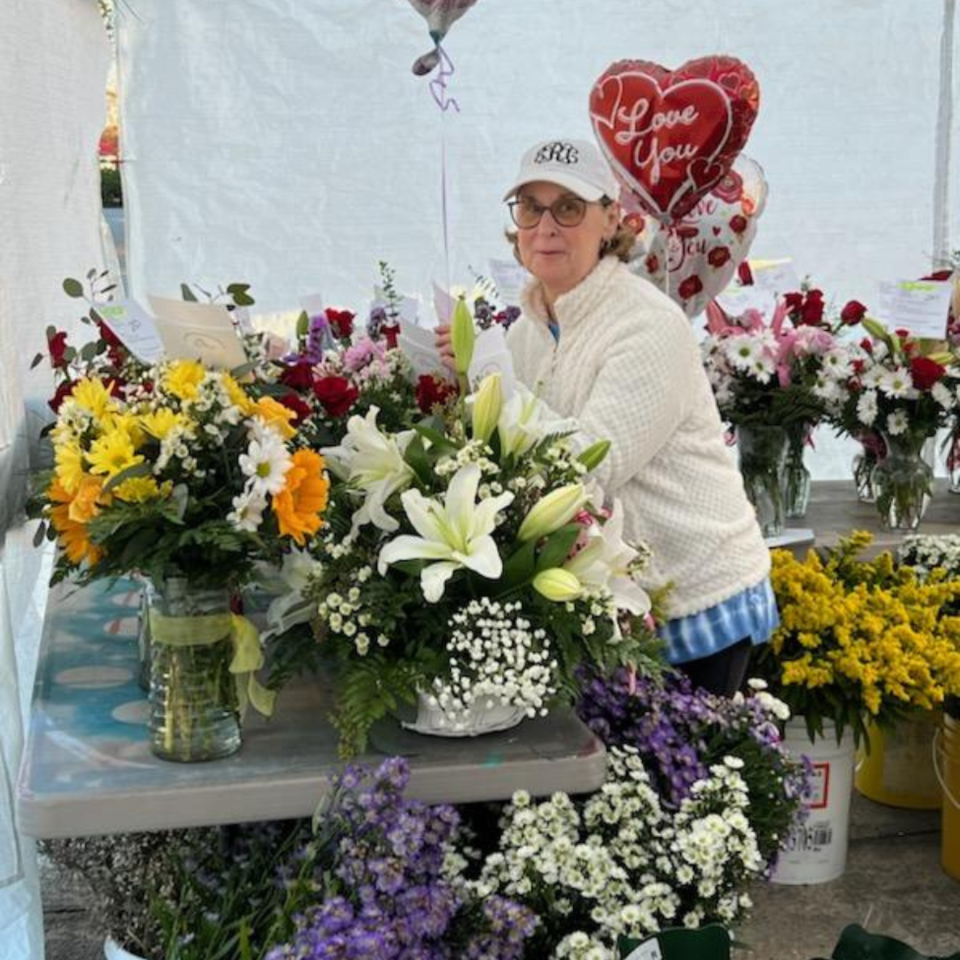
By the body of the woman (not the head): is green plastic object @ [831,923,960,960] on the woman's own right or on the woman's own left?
on the woman's own left

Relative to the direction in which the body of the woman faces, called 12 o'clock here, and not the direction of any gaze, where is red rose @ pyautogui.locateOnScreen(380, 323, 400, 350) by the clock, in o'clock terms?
The red rose is roughly at 3 o'clock from the woman.

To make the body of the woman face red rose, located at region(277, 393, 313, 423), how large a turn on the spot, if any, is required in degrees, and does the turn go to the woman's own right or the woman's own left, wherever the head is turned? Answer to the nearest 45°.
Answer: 0° — they already face it

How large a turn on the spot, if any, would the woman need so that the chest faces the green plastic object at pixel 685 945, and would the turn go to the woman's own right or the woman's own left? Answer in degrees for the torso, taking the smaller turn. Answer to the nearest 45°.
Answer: approximately 45° to the woman's own left

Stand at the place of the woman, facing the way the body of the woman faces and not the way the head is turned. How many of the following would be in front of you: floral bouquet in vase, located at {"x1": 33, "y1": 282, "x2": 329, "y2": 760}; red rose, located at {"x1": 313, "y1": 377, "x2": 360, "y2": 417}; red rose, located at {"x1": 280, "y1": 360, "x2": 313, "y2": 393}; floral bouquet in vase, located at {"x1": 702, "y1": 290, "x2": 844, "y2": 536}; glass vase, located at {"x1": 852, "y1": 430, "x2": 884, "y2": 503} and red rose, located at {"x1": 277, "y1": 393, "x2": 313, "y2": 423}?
4

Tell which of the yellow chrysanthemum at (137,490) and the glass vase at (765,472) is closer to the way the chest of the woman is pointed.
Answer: the yellow chrysanthemum

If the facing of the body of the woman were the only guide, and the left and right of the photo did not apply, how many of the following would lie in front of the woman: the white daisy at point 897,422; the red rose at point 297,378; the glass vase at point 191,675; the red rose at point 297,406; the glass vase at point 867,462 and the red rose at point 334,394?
4
